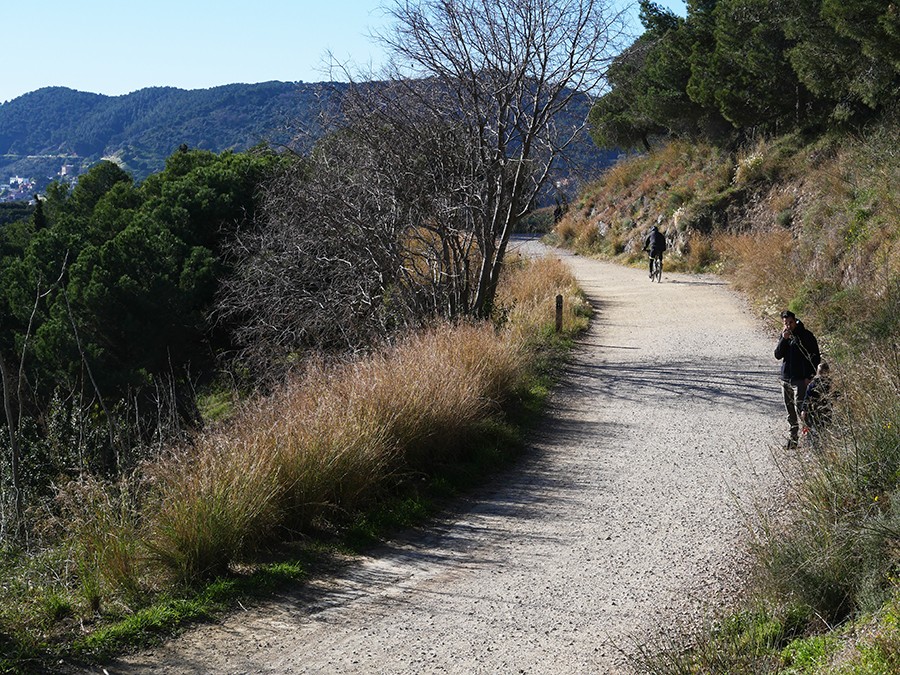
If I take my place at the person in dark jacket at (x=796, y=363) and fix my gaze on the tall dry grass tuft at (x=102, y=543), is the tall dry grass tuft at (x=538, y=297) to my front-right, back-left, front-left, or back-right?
back-right

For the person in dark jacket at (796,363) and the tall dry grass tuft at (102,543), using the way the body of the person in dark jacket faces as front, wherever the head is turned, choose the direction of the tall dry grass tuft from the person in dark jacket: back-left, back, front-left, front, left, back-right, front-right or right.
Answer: front

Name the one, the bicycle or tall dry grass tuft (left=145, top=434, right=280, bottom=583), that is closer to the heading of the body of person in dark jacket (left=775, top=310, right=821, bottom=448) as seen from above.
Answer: the tall dry grass tuft

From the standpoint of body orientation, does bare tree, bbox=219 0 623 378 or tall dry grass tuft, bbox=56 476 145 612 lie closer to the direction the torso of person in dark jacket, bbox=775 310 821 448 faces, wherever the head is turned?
the tall dry grass tuft

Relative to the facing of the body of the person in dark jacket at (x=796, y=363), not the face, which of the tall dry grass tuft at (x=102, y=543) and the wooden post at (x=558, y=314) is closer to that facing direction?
the tall dry grass tuft

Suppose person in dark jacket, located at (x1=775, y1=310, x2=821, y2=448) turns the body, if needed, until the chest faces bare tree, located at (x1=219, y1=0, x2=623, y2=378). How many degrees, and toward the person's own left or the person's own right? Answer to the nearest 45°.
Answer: approximately 90° to the person's own right

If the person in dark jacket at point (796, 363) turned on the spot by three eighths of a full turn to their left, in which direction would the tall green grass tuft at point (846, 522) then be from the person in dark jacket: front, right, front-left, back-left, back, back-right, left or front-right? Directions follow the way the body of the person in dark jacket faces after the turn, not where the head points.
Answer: right

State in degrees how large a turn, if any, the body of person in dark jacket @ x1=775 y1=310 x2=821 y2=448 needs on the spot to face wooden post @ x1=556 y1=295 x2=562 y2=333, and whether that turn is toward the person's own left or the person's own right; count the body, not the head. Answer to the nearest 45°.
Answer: approximately 90° to the person's own right

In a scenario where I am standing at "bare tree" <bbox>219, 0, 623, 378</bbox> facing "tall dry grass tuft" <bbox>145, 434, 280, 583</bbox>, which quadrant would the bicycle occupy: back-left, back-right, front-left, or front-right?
back-left

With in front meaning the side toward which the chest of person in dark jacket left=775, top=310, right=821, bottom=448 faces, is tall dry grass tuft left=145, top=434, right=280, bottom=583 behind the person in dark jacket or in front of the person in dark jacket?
in front

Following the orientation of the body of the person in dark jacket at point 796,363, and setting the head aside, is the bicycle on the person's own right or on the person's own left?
on the person's own right
